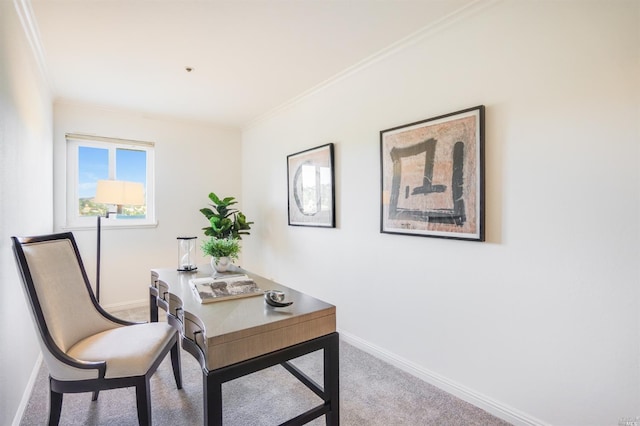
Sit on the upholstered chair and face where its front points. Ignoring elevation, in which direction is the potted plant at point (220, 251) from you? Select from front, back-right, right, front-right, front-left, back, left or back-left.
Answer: front-left

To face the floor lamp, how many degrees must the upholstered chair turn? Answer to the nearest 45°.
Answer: approximately 135° to its left

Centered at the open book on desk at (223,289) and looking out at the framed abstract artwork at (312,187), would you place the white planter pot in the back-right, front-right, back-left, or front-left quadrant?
front-left

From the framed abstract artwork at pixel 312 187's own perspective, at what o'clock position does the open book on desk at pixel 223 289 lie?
The open book on desk is roughly at 11 o'clock from the framed abstract artwork.

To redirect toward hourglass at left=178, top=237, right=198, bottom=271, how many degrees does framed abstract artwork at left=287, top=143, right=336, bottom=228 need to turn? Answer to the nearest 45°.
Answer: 0° — it already faces it

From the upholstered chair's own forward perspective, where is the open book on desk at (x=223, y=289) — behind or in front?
in front

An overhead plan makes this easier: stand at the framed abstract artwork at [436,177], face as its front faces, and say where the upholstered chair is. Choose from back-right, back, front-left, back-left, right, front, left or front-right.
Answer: front

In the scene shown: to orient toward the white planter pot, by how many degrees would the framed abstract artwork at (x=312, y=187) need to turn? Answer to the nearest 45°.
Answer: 0° — it already faces it

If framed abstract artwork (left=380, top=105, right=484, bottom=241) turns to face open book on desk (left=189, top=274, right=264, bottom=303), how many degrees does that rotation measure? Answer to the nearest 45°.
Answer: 0° — it already faces it

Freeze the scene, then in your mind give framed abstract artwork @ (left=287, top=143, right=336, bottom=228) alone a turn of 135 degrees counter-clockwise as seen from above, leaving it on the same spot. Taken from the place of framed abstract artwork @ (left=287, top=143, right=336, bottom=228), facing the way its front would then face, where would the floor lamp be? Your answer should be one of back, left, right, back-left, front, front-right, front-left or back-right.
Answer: back

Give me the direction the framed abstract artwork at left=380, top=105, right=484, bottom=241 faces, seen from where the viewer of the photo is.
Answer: facing the viewer and to the left of the viewer

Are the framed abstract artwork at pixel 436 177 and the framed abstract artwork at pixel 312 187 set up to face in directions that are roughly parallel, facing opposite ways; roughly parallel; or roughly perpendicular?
roughly parallel

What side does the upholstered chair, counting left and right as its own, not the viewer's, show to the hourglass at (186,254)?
left

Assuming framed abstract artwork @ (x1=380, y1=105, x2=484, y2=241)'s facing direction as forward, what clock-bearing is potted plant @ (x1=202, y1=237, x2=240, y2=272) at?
The potted plant is roughly at 1 o'clock from the framed abstract artwork.

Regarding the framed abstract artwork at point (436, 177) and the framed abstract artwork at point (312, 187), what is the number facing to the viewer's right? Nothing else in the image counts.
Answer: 0

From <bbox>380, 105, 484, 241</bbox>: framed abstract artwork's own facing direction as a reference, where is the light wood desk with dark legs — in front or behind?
in front
